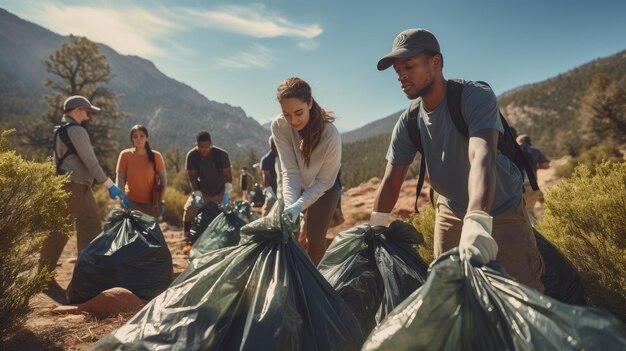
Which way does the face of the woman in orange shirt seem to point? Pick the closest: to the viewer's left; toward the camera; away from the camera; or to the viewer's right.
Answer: toward the camera

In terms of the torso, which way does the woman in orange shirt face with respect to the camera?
toward the camera

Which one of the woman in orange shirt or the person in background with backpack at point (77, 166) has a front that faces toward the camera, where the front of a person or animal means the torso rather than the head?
the woman in orange shirt

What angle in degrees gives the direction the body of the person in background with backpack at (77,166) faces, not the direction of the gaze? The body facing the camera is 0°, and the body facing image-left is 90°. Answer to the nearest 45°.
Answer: approximately 270°

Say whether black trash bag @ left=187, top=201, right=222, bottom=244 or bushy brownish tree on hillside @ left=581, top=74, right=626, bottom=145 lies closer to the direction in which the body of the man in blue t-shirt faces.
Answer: the black trash bag

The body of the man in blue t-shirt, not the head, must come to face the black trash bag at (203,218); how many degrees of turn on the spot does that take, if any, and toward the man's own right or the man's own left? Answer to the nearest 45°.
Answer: approximately 90° to the man's own right

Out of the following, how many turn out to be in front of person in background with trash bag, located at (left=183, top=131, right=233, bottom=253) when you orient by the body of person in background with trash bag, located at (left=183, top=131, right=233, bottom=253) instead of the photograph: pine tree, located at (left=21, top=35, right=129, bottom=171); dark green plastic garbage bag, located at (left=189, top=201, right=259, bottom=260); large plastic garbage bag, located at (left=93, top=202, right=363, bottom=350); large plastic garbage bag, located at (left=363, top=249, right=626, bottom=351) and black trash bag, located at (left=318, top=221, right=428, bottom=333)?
4

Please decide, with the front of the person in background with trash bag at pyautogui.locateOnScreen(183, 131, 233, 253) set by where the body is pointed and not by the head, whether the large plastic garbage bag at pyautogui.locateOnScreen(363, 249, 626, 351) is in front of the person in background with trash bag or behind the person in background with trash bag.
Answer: in front

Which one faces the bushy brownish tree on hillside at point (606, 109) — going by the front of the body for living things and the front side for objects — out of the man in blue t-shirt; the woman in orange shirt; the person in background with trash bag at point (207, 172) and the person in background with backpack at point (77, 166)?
the person in background with backpack at point (77, 166)

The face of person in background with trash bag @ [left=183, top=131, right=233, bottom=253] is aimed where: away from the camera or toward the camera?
toward the camera

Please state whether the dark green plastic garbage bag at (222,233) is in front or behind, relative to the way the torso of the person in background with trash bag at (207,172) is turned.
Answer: in front

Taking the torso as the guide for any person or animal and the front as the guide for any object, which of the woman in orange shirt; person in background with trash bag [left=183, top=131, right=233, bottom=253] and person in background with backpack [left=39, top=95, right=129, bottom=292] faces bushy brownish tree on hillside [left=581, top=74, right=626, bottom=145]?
person in background with backpack [left=39, top=95, right=129, bottom=292]

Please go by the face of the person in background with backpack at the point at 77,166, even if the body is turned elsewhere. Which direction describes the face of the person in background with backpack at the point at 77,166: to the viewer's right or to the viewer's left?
to the viewer's right

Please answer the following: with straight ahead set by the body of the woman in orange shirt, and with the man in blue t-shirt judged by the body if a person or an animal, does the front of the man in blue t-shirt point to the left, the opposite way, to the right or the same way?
to the right

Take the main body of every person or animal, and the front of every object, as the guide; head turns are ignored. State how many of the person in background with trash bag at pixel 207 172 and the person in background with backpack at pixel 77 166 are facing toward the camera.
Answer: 1

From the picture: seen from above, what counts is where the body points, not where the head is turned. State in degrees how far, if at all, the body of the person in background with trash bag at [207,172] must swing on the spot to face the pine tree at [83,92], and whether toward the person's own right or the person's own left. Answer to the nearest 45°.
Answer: approximately 180°

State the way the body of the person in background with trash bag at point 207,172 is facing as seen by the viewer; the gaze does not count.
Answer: toward the camera

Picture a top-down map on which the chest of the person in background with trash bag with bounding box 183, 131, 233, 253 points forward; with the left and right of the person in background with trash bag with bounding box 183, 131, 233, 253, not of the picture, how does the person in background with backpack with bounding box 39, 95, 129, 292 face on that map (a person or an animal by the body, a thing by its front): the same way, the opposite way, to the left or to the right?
to the left

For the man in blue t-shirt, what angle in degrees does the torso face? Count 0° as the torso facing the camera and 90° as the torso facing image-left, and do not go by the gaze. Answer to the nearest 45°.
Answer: approximately 45°
